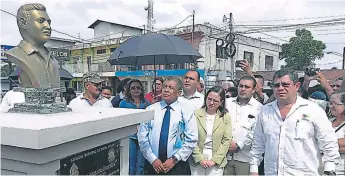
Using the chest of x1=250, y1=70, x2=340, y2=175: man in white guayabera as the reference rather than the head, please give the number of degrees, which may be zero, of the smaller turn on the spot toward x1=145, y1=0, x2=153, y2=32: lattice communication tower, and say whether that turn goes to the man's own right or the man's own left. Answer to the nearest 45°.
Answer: approximately 90° to the man's own right

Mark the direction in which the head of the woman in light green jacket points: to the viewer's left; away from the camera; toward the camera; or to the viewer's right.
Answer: toward the camera

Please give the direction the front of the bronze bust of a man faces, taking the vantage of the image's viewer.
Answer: facing the viewer and to the right of the viewer

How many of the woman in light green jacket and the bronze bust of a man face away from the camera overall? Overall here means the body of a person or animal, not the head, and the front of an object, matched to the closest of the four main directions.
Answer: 0

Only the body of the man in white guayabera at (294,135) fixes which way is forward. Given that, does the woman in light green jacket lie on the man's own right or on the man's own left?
on the man's own right

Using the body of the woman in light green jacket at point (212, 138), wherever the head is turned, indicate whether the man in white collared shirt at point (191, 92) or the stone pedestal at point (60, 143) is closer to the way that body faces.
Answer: the stone pedestal

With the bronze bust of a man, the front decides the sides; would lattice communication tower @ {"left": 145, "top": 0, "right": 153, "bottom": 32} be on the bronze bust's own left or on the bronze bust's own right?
on the bronze bust's own left

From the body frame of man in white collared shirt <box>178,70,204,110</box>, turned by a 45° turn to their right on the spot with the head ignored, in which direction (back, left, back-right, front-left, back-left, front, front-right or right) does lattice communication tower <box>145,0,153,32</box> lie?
right

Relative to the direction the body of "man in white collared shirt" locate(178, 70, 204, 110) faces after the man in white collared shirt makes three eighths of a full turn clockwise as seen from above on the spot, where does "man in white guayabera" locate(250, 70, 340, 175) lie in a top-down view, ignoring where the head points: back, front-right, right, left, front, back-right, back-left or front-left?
back-right

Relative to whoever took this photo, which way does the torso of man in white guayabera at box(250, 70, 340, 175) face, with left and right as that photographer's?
facing the viewer and to the left of the viewer

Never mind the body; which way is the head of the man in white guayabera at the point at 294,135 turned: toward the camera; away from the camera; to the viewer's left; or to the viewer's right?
toward the camera

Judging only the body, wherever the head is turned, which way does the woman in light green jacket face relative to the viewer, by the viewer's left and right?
facing the viewer

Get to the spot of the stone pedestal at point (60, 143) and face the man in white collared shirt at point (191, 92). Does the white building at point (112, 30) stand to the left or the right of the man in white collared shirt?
left
